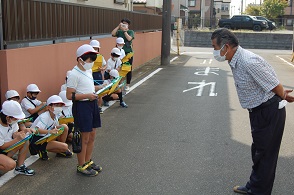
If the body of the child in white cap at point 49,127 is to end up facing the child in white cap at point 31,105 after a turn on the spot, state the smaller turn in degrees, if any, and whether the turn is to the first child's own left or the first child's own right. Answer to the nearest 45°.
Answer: approximately 135° to the first child's own left

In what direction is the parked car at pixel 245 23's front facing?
to the viewer's right

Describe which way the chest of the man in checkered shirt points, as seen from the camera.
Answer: to the viewer's left

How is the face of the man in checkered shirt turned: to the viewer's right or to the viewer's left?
to the viewer's left

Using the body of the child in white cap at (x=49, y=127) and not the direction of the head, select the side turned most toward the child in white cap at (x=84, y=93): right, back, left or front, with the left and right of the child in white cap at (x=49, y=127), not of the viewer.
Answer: front

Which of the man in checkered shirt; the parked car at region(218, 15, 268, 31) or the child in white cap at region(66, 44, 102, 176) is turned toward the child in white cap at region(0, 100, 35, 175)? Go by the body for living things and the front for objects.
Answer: the man in checkered shirt

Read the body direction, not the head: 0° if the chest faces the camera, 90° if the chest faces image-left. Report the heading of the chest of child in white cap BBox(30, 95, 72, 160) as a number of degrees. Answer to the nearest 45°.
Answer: approximately 315°

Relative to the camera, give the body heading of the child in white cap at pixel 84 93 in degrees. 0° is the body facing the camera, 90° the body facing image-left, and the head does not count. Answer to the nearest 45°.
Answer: approximately 315°

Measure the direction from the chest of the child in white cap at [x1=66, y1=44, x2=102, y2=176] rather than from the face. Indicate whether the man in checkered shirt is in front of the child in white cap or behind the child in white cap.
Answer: in front

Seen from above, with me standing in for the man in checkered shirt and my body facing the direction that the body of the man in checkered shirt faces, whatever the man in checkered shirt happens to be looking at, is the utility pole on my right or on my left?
on my right
